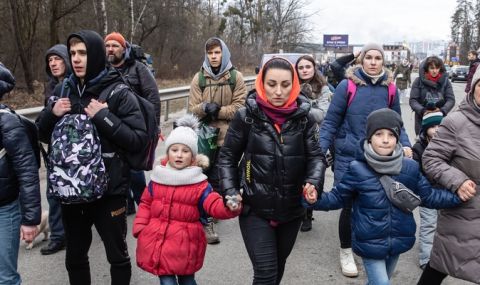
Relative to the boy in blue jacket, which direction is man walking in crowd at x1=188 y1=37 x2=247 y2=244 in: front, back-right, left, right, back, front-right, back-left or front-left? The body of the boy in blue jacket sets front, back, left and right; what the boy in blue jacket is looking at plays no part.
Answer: back-right

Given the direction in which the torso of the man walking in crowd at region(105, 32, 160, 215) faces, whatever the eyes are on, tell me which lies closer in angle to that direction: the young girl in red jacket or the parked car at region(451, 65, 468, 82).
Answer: the young girl in red jacket

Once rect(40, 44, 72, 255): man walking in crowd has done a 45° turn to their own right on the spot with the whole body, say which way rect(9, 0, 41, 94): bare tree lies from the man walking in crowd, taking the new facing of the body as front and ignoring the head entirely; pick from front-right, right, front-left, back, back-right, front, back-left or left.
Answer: right

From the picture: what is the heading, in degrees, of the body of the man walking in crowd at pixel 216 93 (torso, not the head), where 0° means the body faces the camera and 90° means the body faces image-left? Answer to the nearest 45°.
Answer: approximately 0°

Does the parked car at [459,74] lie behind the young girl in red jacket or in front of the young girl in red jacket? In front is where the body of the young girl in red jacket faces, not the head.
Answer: behind

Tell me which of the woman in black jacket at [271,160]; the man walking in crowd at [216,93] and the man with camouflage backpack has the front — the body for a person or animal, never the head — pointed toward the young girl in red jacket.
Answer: the man walking in crowd

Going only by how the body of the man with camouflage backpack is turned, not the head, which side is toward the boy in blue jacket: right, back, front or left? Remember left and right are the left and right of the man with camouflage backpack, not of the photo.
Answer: left

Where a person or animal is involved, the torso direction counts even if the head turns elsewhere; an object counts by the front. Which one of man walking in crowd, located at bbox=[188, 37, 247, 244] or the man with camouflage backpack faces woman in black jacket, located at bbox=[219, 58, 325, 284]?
the man walking in crowd

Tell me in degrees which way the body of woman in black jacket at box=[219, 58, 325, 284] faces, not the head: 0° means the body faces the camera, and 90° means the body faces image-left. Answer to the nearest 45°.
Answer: approximately 0°
